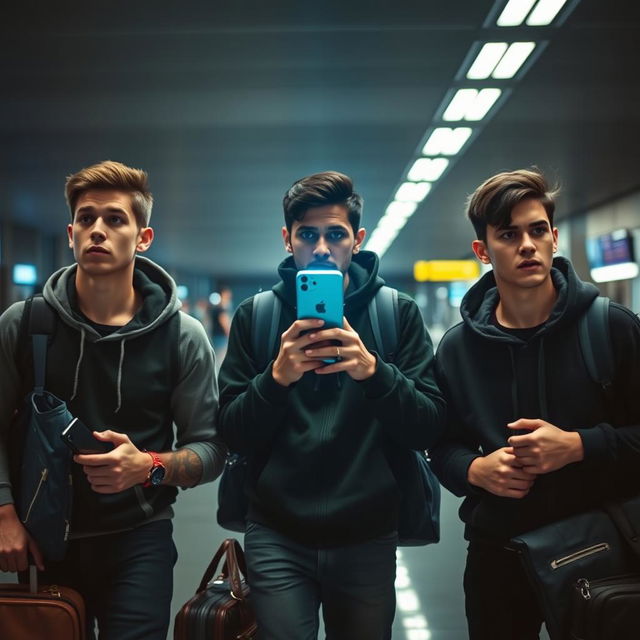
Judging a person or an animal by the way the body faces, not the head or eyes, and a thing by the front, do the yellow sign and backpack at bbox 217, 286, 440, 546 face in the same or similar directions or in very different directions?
very different directions

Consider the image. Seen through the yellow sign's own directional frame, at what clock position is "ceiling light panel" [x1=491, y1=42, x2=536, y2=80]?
The ceiling light panel is roughly at 12 o'clock from the yellow sign.

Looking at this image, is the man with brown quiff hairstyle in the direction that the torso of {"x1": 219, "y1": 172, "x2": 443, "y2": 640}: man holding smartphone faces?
no

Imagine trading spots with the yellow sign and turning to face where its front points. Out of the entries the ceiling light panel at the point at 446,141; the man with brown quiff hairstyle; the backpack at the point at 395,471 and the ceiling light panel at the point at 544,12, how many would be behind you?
0

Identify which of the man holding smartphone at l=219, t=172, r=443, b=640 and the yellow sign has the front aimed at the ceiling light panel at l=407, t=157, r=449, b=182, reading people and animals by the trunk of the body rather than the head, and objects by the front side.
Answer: the yellow sign

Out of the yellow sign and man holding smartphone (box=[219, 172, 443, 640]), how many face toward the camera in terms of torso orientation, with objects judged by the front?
2

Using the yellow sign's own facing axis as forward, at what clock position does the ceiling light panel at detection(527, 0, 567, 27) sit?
The ceiling light panel is roughly at 12 o'clock from the yellow sign.

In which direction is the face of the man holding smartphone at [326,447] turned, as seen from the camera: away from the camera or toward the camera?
toward the camera

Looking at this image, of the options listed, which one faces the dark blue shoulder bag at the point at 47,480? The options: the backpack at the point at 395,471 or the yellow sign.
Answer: the yellow sign

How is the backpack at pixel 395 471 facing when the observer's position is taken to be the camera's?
facing away from the viewer

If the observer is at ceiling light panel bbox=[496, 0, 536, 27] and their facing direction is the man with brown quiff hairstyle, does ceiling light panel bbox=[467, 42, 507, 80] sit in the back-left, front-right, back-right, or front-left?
back-right

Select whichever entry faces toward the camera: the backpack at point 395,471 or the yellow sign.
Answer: the yellow sign

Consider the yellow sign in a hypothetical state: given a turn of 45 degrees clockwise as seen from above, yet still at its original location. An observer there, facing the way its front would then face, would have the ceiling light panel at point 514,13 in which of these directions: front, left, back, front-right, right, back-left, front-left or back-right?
front-left

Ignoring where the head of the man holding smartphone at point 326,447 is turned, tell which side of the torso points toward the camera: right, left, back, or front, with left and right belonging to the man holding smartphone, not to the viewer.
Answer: front

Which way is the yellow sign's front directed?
toward the camera

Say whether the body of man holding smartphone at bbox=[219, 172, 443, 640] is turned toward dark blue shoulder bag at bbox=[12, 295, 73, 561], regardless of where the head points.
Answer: no

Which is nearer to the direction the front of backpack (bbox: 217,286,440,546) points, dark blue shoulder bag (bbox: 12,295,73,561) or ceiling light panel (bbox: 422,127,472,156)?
the ceiling light panel

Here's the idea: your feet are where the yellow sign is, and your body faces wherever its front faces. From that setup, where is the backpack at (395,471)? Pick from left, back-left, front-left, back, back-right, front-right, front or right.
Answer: front
